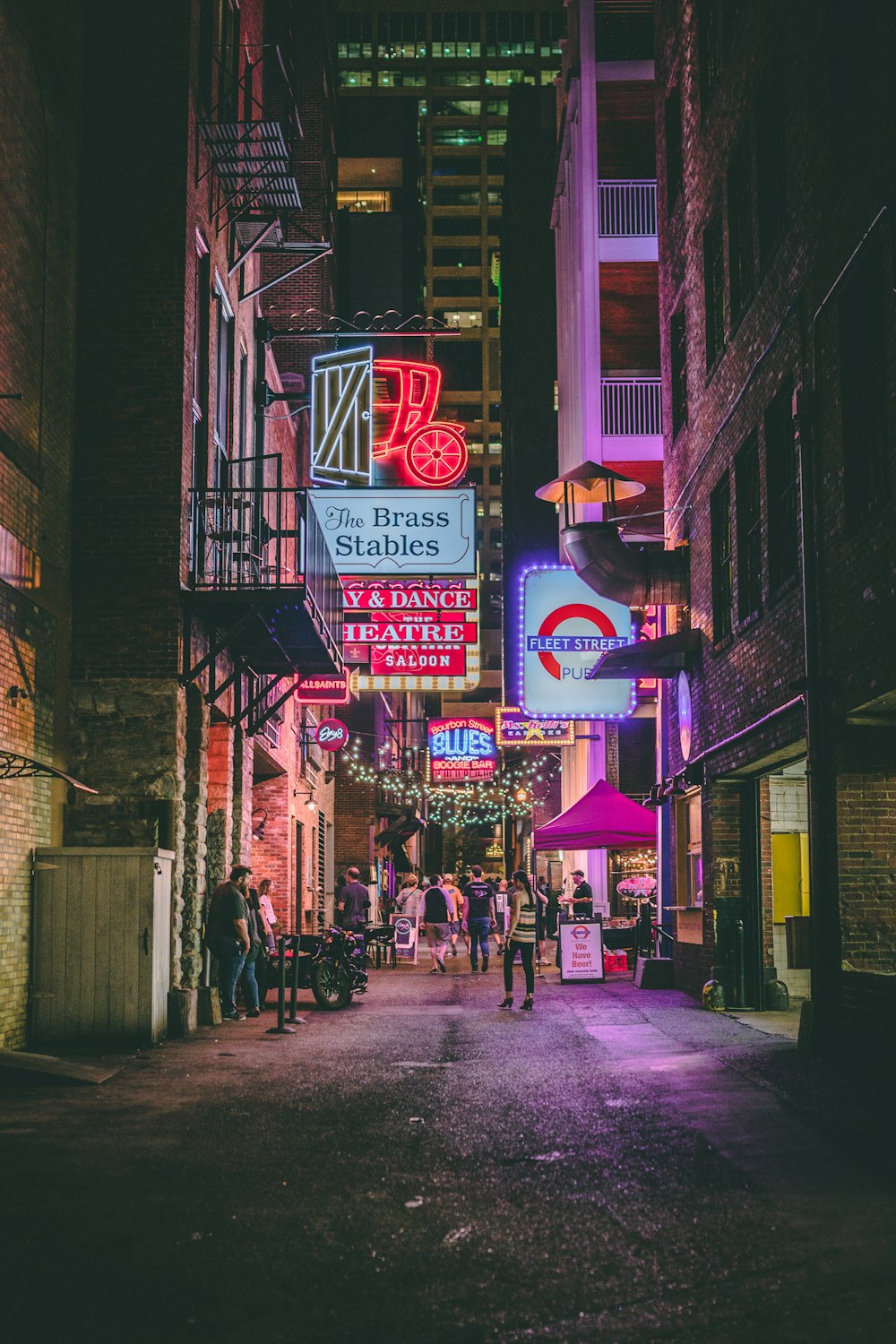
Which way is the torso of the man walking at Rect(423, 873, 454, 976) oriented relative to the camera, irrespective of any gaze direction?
away from the camera

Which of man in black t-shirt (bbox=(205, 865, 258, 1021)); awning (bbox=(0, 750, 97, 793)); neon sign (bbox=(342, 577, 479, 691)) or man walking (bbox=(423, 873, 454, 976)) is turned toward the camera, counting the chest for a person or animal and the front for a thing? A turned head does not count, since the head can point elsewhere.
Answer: the neon sign

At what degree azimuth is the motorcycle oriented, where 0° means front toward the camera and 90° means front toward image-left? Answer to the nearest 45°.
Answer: approximately 315°

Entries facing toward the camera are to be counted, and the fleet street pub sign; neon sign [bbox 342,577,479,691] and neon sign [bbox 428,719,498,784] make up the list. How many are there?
3

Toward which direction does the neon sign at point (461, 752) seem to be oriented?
toward the camera

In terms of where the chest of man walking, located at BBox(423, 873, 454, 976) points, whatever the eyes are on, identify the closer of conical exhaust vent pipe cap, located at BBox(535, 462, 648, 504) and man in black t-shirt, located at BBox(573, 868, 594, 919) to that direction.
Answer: the man in black t-shirt

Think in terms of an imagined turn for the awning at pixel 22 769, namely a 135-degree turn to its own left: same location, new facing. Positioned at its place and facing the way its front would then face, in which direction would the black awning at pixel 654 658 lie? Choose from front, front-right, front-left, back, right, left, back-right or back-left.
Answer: right

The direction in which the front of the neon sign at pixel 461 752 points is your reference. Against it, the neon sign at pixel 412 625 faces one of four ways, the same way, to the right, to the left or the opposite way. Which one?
the same way

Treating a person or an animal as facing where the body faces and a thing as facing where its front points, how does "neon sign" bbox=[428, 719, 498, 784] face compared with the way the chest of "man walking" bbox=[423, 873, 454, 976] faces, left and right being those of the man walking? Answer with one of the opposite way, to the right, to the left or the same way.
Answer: the opposite way

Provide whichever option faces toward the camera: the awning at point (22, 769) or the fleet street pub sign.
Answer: the fleet street pub sign

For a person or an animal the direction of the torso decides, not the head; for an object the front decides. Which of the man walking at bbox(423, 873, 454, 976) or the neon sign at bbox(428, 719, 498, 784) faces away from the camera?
the man walking

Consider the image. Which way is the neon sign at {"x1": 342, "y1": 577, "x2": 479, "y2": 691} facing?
toward the camera

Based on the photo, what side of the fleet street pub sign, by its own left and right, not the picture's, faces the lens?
front

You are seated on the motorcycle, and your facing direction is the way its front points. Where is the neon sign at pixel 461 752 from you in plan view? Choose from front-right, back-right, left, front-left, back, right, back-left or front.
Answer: back-left

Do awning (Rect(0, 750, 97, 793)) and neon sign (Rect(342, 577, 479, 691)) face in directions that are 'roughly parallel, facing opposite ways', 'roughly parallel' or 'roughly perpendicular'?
roughly perpendicular

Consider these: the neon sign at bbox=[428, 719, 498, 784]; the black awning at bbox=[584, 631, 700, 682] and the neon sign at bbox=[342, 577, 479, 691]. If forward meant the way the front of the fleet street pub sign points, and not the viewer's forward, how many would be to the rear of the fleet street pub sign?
1

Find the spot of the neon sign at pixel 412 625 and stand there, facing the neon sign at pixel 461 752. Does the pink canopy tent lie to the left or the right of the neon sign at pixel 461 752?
right
